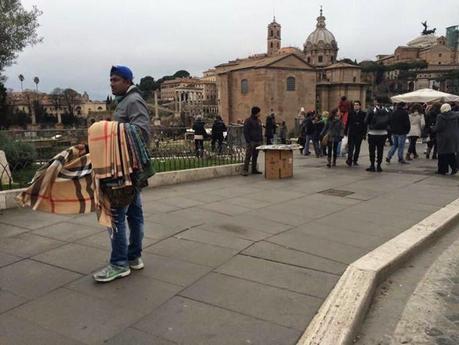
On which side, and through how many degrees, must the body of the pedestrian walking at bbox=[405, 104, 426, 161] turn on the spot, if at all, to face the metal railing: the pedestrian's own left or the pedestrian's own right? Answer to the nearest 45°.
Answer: approximately 135° to the pedestrian's own left

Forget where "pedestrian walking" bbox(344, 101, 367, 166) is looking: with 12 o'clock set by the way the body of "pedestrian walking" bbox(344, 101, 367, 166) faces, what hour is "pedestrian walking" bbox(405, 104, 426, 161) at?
"pedestrian walking" bbox(405, 104, 426, 161) is roughly at 7 o'clock from "pedestrian walking" bbox(344, 101, 367, 166).

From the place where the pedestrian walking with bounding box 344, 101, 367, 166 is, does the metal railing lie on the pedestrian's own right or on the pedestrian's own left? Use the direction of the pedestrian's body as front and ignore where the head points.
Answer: on the pedestrian's own right

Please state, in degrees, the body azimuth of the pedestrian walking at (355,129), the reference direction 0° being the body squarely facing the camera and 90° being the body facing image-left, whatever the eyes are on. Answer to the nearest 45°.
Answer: approximately 0°

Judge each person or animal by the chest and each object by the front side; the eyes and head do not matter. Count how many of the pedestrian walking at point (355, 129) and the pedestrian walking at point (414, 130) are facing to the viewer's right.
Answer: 0

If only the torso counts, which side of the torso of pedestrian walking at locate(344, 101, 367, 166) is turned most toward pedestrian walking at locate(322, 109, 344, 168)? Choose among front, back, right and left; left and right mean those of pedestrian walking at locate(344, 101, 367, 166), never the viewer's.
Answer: right

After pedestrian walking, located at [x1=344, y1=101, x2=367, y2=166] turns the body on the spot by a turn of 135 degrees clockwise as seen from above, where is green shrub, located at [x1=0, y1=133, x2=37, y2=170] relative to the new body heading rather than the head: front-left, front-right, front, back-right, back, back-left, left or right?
left

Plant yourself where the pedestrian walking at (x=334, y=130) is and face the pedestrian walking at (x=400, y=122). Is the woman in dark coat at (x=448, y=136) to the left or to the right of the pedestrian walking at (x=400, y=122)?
right
